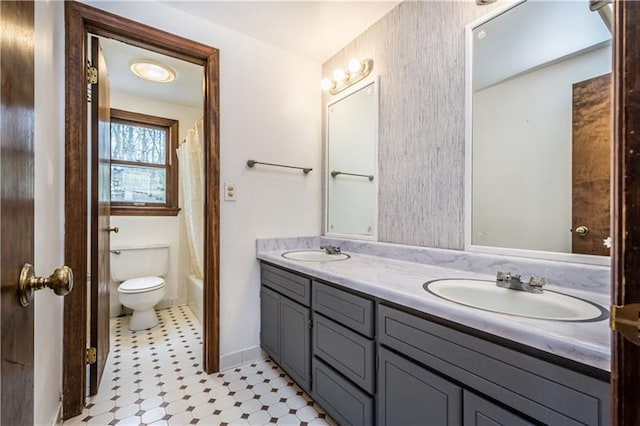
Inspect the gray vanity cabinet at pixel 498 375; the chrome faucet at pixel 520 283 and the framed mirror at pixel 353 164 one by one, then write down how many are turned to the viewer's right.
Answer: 0

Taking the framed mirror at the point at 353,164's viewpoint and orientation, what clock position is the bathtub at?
The bathtub is roughly at 2 o'clock from the framed mirror.

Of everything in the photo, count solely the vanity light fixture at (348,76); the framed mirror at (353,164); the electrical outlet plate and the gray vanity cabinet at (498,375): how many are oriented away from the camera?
0

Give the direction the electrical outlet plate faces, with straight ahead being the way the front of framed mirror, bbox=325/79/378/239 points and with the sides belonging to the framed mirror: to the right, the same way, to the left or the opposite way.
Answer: to the left

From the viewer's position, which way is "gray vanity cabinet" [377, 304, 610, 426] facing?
facing the viewer and to the left of the viewer

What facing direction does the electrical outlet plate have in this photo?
toward the camera

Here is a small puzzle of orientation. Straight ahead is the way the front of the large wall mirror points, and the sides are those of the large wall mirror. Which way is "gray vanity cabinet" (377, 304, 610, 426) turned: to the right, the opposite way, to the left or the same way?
the same way

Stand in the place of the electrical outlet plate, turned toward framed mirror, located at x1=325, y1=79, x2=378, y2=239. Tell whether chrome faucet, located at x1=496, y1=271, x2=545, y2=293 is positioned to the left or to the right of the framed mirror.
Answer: right

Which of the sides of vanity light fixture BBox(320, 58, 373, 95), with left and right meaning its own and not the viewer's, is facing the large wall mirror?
left

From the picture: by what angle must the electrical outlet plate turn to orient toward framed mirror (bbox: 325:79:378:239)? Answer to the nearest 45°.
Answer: approximately 90° to its left

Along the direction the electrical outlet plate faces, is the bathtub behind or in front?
behind

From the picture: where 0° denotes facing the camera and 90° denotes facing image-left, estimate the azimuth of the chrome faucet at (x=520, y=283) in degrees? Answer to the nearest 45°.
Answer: approximately 45°

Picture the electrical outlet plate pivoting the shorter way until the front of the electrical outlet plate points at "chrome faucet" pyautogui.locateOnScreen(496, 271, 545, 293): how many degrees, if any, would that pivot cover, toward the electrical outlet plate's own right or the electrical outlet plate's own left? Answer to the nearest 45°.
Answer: approximately 45° to the electrical outlet plate's own left

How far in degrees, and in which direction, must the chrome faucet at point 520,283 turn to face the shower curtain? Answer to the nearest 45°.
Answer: approximately 45° to its right

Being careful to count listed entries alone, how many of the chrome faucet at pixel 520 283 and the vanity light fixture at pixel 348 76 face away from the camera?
0

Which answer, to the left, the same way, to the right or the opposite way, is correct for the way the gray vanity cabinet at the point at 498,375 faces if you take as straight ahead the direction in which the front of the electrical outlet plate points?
to the right

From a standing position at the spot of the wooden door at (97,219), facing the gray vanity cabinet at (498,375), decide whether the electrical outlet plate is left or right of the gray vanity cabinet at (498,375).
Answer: left

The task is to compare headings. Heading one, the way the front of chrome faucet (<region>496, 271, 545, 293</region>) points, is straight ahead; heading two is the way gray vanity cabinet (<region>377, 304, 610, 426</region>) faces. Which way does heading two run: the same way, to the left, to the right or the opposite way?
the same way
